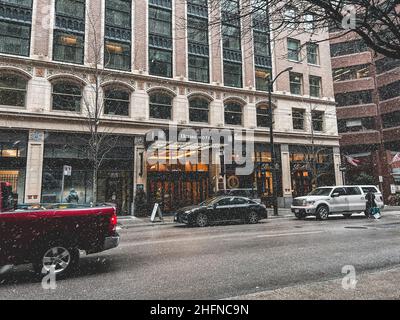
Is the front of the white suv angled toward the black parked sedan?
yes

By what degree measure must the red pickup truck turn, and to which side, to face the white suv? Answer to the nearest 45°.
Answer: approximately 180°

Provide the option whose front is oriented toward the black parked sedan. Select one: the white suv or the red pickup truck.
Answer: the white suv

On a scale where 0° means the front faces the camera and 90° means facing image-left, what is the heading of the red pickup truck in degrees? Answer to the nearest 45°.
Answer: approximately 90°

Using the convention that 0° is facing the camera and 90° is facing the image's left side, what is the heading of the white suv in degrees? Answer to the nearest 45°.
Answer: approximately 45°
